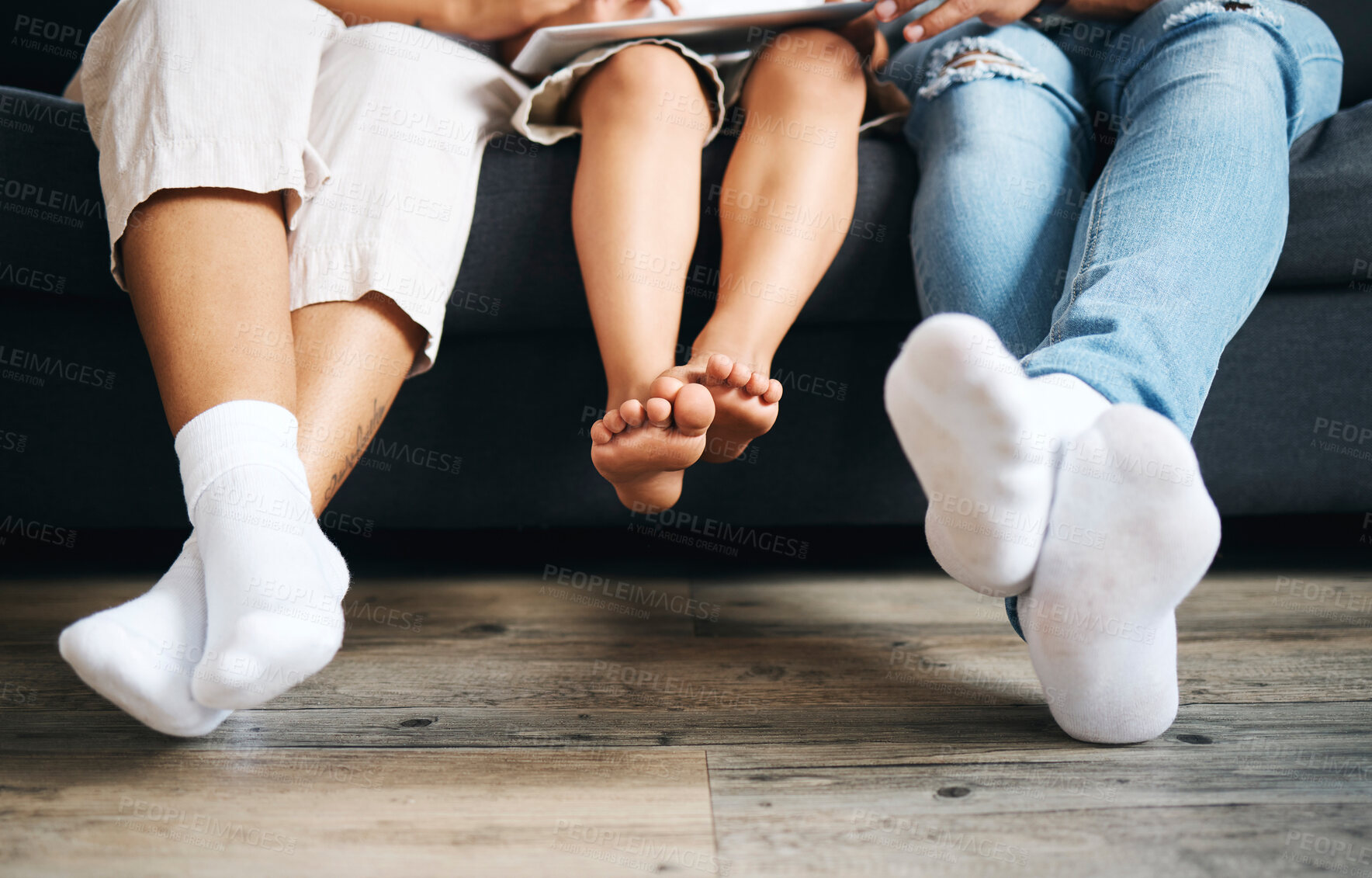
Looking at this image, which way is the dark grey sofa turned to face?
toward the camera
